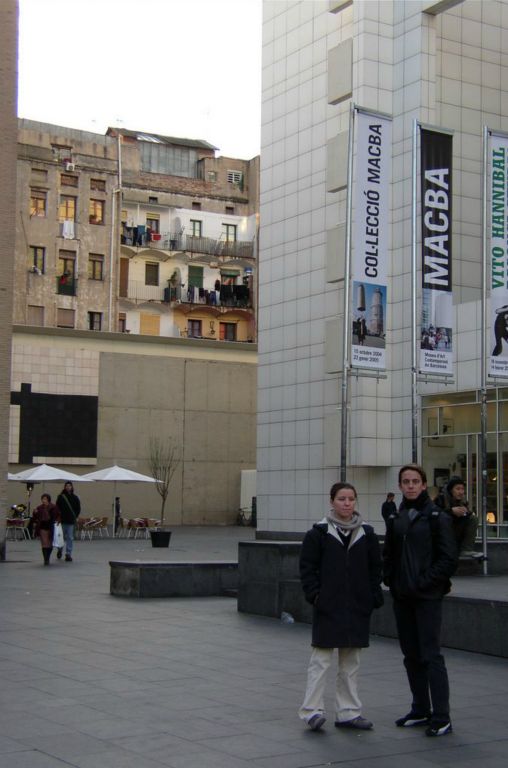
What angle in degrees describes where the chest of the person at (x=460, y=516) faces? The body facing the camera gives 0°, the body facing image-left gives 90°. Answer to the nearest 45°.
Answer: approximately 315°

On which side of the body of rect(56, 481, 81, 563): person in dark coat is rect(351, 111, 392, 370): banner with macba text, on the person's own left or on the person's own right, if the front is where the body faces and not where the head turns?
on the person's own left

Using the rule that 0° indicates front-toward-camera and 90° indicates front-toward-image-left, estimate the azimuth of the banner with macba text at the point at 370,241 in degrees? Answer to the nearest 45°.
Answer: approximately 0°

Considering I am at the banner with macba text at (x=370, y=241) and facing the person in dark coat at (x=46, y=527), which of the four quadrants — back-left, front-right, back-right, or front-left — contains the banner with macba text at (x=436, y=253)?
back-left

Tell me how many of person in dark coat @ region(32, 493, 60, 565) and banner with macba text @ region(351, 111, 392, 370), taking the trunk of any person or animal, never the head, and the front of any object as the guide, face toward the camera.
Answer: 2

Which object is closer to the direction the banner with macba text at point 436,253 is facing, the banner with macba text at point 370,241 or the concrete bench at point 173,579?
the concrete bench

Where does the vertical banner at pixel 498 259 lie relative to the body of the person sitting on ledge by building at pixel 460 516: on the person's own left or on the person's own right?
on the person's own left
